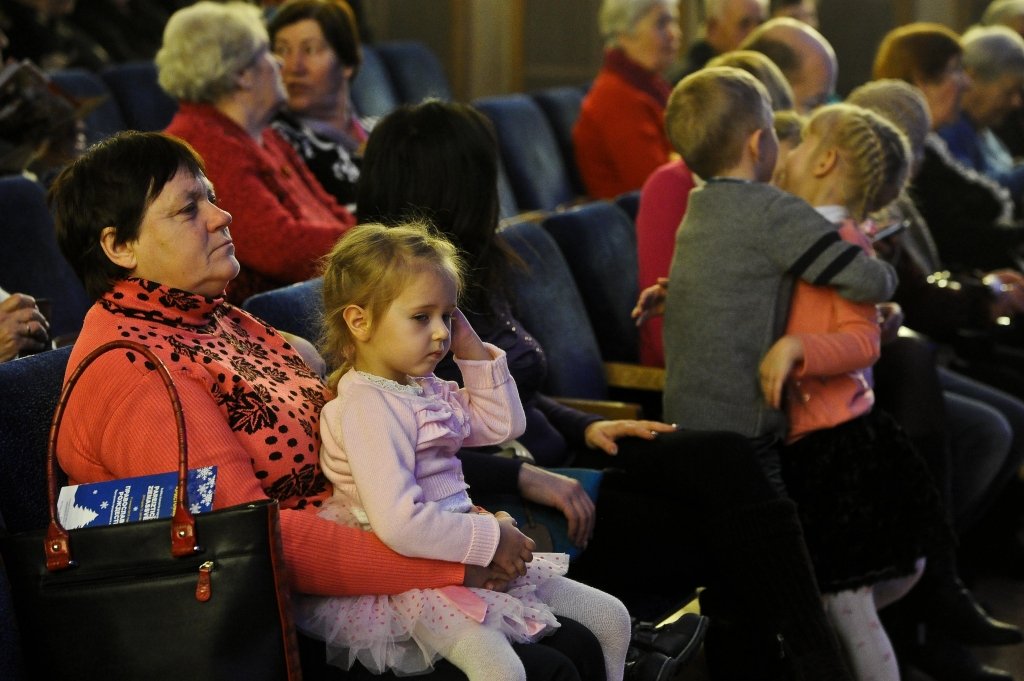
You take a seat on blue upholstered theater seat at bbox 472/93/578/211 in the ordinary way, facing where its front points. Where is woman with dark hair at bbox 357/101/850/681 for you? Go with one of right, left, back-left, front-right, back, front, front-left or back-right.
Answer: front-right

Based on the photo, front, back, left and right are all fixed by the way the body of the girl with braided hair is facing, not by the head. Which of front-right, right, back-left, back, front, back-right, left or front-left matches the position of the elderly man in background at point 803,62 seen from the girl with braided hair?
right

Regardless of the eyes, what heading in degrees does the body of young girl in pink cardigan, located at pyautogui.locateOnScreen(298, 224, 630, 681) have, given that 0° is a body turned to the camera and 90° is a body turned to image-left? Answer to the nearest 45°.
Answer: approximately 315°

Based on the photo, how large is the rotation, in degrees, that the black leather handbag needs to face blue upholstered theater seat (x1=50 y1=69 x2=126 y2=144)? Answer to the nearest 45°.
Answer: approximately 180°

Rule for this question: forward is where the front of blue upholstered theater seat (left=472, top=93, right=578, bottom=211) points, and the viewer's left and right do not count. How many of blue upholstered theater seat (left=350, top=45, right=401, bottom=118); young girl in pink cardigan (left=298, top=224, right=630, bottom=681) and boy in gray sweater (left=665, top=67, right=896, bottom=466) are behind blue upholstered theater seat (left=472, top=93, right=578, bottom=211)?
1

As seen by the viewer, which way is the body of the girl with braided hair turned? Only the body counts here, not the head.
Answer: to the viewer's left

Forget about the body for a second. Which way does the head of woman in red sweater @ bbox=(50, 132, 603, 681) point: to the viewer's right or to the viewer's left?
to the viewer's right

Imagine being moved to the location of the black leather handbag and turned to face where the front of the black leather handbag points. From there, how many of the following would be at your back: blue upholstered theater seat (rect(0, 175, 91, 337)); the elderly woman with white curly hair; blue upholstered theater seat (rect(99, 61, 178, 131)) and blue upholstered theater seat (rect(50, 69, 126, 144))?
4

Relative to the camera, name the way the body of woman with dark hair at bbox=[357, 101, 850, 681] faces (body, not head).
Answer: to the viewer's right

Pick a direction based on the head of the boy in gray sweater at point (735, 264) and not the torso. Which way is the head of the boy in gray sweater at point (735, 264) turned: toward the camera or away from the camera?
away from the camera

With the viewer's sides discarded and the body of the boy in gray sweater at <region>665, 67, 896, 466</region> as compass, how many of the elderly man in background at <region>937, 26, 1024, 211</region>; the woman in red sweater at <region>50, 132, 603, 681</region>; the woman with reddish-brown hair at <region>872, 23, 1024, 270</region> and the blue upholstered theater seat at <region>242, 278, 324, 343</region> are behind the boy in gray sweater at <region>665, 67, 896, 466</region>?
2

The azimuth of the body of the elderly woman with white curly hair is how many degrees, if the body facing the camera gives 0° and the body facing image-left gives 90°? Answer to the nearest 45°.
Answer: approximately 270°

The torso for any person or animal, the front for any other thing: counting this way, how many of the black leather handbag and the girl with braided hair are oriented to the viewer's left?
1
